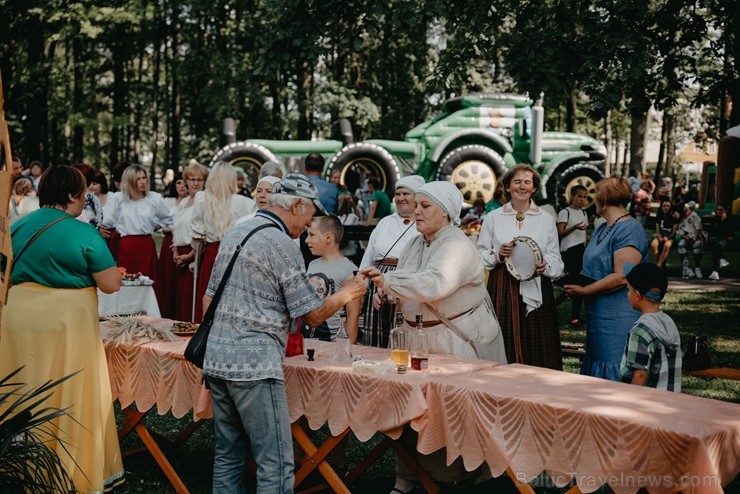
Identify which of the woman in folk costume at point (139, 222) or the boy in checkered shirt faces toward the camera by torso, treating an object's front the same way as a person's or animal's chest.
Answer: the woman in folk costume

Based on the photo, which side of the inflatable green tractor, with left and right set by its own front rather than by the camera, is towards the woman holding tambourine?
right

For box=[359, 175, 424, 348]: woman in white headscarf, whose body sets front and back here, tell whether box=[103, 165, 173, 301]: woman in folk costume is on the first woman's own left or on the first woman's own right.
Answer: on the first woman's own right

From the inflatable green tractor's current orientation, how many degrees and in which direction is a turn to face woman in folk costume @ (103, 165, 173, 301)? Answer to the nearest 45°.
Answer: approximately 90° to its right

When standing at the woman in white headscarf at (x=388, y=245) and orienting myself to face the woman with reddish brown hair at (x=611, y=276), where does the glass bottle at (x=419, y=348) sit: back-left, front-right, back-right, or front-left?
front-right

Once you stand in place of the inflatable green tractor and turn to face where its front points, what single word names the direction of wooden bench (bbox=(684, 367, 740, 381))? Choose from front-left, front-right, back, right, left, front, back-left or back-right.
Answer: right

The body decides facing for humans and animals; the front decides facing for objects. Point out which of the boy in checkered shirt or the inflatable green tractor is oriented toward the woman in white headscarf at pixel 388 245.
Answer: the boy in checkered shirt

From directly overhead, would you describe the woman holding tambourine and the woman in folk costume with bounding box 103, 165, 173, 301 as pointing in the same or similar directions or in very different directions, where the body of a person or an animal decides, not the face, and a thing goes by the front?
same or similar directions

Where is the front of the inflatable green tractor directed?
to the viewer's right

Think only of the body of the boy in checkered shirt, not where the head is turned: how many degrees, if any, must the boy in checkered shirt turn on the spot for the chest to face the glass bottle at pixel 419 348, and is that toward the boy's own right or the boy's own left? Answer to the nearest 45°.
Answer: approximately 45° to the boy's own left

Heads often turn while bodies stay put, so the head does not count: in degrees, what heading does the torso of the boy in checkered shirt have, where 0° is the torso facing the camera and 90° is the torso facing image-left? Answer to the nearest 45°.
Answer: approximately 135°

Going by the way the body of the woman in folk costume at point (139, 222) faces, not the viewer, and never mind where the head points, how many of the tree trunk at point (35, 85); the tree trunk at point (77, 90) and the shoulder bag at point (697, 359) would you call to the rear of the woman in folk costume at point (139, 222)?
2

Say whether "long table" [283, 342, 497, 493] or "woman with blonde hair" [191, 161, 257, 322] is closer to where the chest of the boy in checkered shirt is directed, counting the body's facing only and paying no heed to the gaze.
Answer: the woman with blonde hair

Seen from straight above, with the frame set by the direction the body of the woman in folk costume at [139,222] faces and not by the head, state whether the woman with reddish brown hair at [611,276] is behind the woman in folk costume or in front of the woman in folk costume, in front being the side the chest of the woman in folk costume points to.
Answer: in front

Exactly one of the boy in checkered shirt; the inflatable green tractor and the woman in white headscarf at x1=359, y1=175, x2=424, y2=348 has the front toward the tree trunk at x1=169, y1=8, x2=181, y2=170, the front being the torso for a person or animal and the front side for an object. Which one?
the boy in checkered shirt

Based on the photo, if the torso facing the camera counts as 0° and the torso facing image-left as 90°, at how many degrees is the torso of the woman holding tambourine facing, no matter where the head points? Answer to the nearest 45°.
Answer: approximately 0°

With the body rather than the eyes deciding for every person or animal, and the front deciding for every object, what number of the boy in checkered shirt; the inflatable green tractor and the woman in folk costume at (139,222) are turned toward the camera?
1

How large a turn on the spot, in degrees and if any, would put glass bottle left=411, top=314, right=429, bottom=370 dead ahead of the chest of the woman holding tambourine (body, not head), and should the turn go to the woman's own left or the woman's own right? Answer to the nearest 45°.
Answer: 0° — they already face it

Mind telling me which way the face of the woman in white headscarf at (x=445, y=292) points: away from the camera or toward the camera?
toward the camera

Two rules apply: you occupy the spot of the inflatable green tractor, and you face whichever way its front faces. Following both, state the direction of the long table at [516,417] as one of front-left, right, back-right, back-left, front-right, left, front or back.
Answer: right
